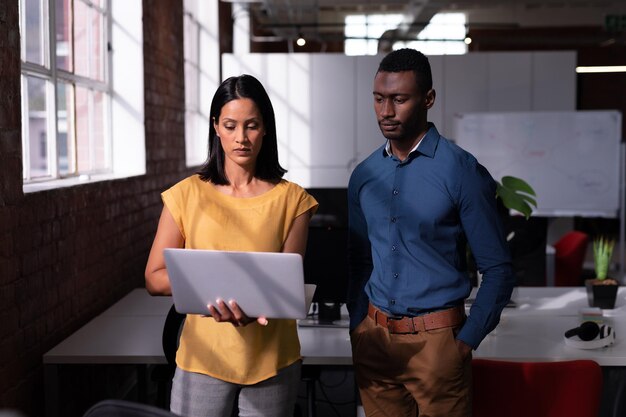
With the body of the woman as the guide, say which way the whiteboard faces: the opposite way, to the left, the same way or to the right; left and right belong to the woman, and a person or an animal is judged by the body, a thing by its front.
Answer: the same way

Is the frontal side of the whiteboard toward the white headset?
yes

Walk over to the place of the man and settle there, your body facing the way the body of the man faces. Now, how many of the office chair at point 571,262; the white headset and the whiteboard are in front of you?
0

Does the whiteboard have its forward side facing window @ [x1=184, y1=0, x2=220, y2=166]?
no

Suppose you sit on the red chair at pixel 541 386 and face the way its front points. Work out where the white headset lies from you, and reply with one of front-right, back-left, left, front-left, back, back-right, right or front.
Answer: front

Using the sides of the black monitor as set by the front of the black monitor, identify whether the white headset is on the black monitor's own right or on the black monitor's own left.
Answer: on the black monitor's own left

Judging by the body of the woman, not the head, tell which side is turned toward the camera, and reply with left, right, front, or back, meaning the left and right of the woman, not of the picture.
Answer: front

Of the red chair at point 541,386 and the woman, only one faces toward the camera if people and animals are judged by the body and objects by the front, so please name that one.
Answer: the woman

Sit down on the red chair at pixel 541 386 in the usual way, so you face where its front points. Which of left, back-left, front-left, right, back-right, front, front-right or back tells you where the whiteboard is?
front

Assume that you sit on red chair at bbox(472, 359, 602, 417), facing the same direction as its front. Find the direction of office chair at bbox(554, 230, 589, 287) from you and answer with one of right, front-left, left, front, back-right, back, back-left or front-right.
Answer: front

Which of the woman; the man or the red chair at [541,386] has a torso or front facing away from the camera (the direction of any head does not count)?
the red chair

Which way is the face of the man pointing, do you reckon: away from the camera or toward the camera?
toward the camera

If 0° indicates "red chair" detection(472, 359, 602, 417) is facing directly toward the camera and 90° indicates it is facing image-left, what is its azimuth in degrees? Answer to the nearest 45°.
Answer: approximately 180°

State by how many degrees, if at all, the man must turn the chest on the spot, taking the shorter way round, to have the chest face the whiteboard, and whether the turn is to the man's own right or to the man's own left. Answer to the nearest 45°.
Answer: approximately 135° to the man's own right

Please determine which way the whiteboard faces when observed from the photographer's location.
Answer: facing the viewer

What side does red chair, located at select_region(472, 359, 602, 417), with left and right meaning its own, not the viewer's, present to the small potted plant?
front

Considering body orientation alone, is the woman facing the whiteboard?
no

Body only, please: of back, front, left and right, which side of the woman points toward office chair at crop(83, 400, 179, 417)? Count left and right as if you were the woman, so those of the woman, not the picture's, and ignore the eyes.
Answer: front

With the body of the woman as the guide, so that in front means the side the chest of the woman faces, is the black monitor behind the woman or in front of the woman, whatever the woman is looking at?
behind

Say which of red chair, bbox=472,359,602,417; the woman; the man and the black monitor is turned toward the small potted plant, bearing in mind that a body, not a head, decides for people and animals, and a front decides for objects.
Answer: the red chair
